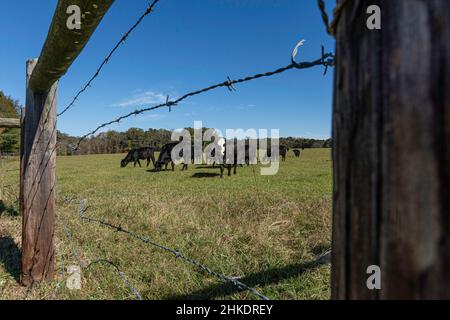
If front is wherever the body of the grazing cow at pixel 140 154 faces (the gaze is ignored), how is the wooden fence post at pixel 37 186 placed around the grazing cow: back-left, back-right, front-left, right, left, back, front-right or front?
left

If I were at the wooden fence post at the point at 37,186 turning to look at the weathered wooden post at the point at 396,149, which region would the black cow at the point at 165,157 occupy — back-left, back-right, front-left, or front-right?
back-left

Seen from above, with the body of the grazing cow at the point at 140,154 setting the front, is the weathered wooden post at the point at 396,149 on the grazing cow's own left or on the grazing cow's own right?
on the grazing cow's own left

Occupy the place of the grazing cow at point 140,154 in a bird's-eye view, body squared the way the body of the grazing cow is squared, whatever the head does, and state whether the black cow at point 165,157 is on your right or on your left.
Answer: on your left

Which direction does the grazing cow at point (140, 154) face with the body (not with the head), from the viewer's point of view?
to the viewer's left
